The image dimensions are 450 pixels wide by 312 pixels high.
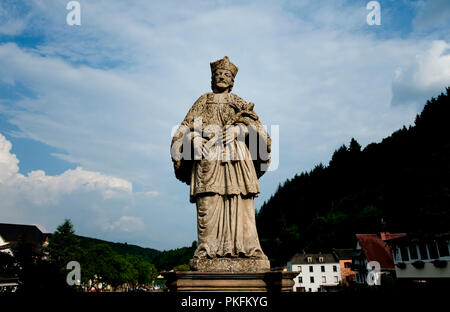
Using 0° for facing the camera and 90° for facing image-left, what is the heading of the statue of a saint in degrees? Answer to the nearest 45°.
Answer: approximately 0°

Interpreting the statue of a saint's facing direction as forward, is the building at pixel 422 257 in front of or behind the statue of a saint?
behind

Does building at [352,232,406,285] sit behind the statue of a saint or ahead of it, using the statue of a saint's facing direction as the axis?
behind
